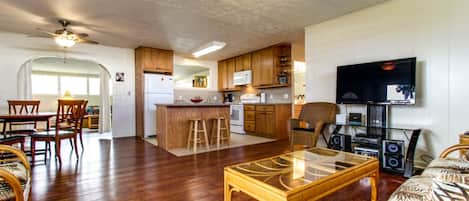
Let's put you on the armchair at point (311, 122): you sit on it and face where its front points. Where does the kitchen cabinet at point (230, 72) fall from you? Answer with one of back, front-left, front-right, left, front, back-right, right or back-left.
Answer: right

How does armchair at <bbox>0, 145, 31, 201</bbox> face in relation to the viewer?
to the viewer's right

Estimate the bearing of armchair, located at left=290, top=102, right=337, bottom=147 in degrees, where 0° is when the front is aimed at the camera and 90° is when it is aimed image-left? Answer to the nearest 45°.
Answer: approximately 45°

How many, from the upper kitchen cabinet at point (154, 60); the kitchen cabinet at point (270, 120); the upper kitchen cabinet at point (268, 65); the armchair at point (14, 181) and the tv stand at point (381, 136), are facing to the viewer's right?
1

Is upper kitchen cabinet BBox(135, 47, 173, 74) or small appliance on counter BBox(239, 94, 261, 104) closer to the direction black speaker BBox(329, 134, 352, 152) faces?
the upper kitchen cabinet

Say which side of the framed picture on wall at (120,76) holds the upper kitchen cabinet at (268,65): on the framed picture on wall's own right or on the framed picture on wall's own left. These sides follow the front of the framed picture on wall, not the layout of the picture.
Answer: on the framed picture on wall's own left

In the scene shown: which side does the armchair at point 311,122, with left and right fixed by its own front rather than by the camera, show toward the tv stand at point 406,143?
left

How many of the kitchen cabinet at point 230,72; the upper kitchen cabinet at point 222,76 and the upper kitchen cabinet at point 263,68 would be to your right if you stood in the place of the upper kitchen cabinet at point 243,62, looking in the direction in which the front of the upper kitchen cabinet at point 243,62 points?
2

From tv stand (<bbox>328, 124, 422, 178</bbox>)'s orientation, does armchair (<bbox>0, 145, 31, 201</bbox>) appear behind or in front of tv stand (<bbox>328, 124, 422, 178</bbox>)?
in front

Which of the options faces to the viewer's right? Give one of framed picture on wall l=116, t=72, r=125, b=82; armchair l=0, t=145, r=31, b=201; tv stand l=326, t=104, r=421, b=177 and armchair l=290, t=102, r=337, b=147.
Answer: armchair l=0, t=145, r=31, b=201

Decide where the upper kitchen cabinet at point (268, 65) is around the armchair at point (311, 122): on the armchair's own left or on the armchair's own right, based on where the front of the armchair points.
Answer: on the armchair's own right

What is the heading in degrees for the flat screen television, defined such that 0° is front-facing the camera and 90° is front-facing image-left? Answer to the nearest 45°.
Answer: approximately 45°

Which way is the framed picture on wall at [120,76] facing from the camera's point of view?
toward the camera

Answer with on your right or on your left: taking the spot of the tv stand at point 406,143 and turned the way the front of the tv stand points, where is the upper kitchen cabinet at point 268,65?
on your right

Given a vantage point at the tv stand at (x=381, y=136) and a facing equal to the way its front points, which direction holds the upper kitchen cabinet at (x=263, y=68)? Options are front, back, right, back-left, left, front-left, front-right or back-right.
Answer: right

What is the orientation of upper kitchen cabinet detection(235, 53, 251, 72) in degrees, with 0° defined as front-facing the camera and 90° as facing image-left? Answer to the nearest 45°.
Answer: approximately 45°

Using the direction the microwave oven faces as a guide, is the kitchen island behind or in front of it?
in front

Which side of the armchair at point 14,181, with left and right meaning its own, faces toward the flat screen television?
front
